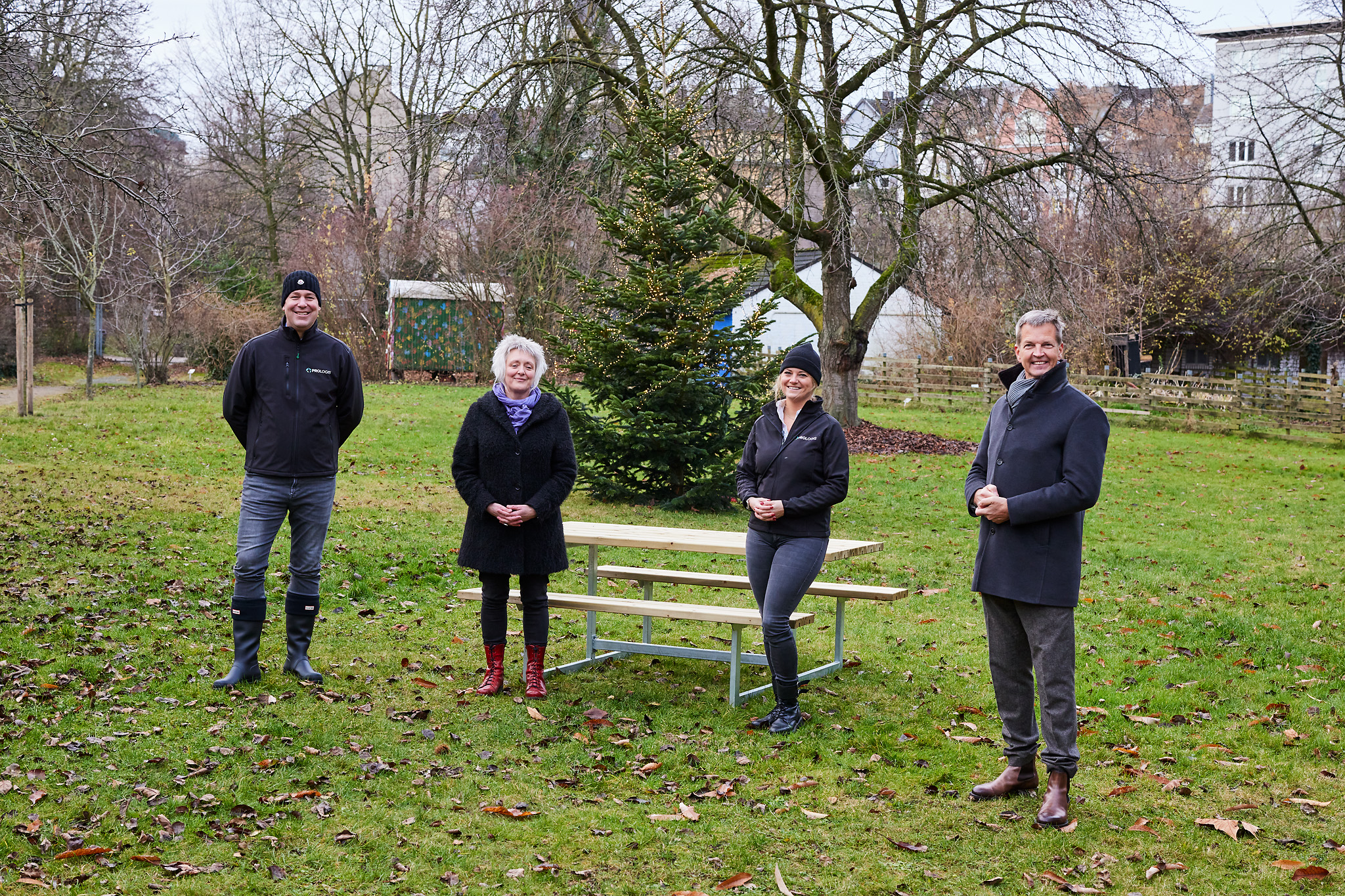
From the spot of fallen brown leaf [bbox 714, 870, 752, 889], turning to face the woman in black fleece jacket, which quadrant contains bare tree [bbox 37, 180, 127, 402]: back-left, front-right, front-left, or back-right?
front-left

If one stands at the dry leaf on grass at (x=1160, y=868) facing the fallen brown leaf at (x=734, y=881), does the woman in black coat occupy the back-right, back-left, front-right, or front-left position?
front-right

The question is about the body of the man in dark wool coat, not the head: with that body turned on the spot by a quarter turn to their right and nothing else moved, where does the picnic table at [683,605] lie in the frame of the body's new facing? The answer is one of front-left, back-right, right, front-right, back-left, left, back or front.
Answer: front

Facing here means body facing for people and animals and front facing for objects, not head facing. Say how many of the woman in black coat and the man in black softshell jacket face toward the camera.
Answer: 2

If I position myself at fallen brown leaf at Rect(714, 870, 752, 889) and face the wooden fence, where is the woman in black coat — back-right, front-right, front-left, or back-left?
front-left

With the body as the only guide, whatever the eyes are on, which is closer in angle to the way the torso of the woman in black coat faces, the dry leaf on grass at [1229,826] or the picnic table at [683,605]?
the dry leaf on grass

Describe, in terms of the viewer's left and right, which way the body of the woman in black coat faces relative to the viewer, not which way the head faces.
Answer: facing the viewer

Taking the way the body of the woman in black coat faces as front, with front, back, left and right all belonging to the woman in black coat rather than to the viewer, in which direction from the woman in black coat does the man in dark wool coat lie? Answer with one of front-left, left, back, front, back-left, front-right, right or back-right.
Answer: front-left

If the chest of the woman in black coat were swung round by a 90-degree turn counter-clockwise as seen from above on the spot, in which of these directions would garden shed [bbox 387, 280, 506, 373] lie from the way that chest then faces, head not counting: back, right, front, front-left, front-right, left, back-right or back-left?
left

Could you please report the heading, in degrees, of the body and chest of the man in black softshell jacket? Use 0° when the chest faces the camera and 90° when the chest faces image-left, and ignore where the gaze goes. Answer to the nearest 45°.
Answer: approximately 0°
